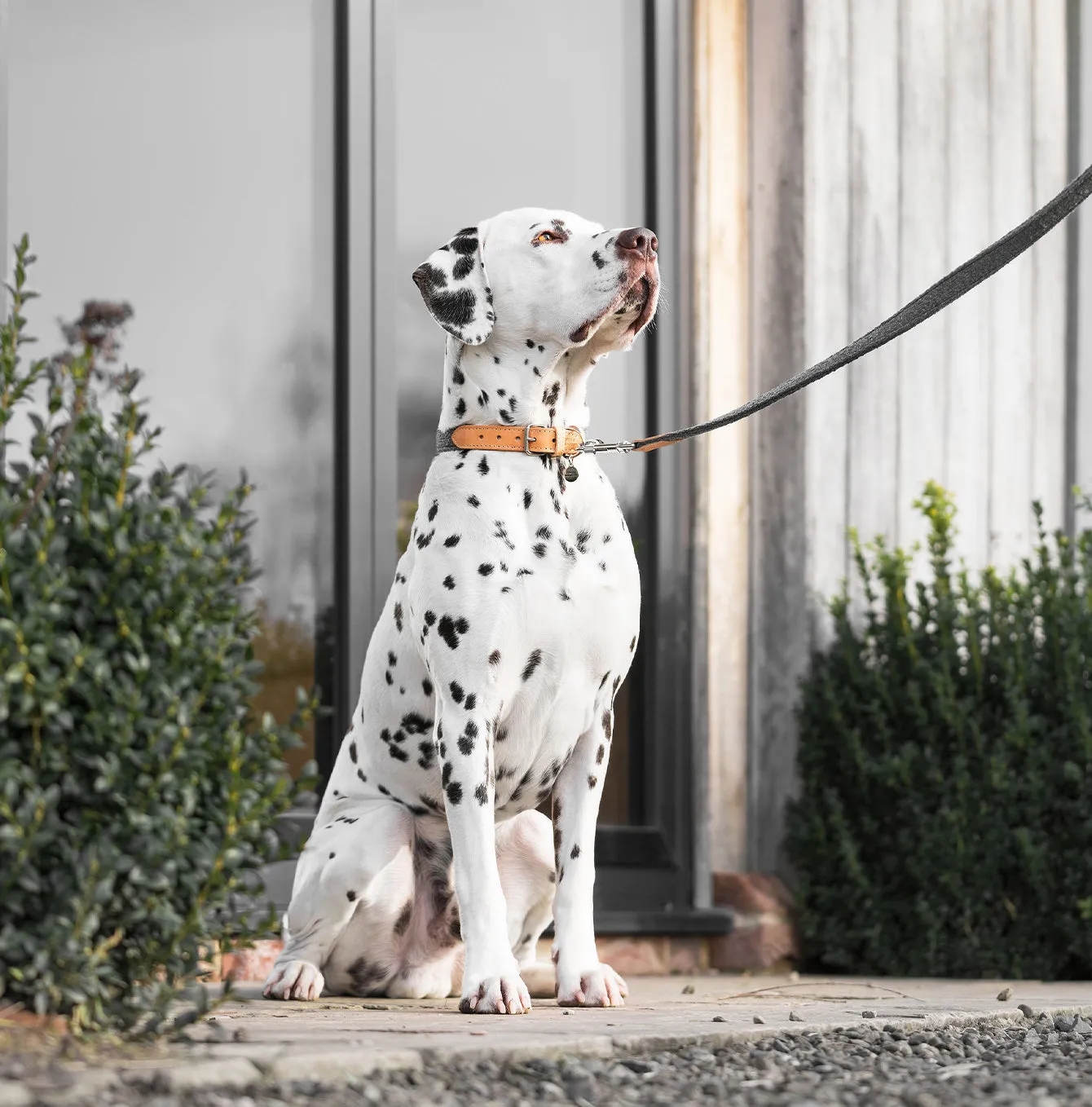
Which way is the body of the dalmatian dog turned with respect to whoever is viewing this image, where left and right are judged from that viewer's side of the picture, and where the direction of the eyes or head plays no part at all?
facing the viewer and to the right of the viewer

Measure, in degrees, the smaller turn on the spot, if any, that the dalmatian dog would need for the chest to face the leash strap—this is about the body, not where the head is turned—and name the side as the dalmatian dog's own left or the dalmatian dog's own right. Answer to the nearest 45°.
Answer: approximately 45° to the dalmatian dog's own left

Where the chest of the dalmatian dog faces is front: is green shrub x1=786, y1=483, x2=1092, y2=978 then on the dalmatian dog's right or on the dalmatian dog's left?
on the dalmatian dog's left

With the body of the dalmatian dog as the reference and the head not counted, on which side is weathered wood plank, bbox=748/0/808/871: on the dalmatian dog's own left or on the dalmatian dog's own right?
on the dalmatian dog's own left
